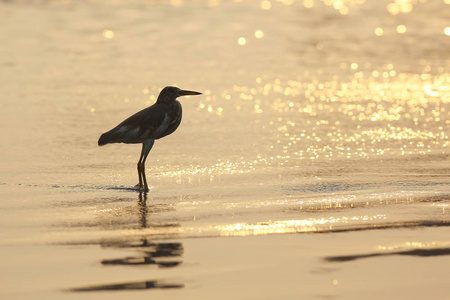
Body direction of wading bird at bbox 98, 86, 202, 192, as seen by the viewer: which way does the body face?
to the viewer's right
